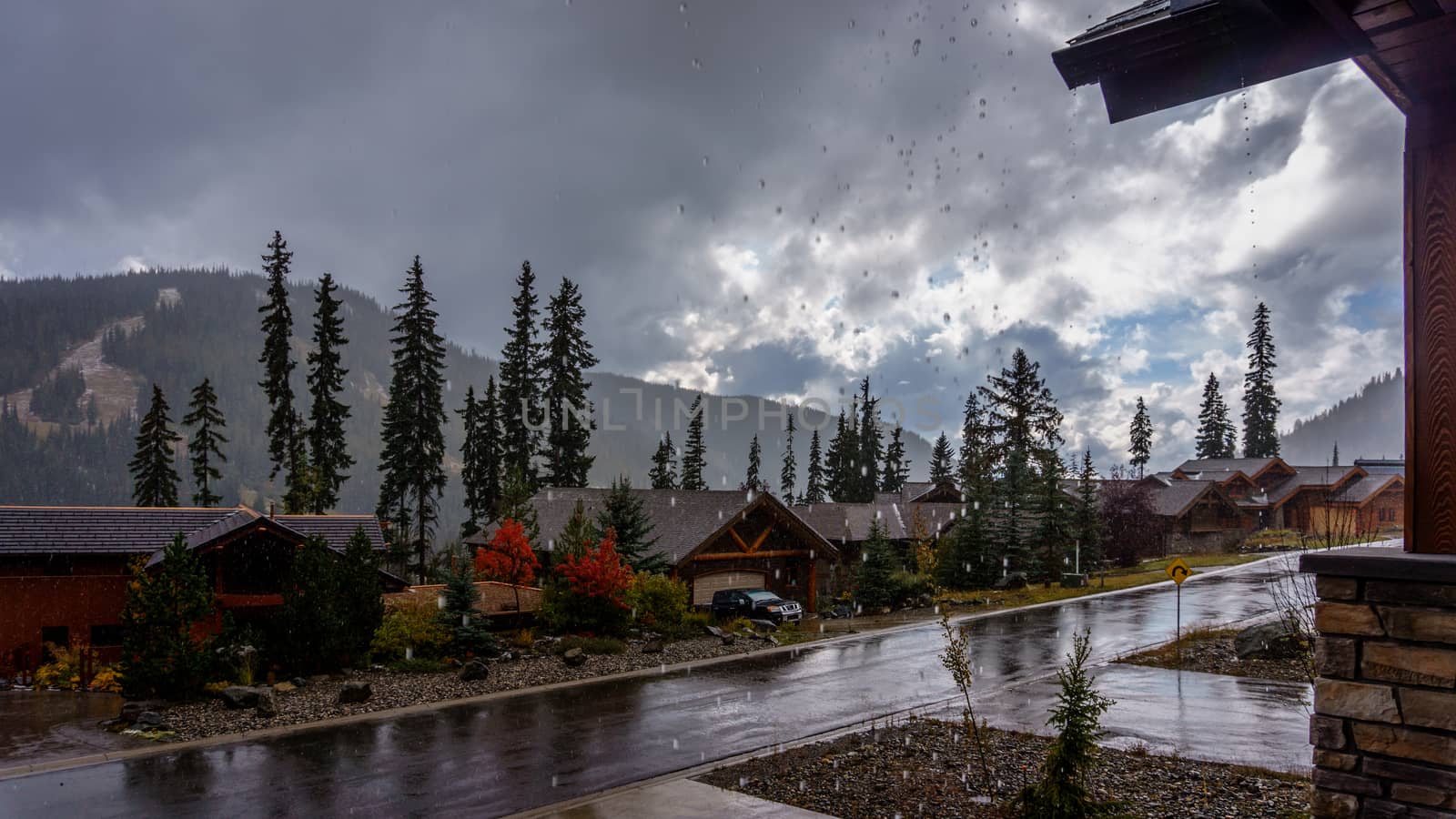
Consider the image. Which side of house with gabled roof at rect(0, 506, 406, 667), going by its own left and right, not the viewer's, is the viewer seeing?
front

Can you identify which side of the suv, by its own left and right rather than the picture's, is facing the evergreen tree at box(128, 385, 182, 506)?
back

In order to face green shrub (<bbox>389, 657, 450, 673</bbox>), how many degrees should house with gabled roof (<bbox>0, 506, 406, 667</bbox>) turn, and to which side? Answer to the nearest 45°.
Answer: approximately 45° to its left

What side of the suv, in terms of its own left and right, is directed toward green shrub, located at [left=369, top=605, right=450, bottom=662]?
right

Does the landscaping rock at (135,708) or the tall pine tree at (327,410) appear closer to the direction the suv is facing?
the landscaping rock

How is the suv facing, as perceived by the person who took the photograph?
facing the viewer and to the right of the viewer

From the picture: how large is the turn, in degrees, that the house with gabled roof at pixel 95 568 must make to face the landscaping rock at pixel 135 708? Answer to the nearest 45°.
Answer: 0° — it already faces it

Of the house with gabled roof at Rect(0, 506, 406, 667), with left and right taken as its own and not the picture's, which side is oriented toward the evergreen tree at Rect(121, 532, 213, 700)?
front

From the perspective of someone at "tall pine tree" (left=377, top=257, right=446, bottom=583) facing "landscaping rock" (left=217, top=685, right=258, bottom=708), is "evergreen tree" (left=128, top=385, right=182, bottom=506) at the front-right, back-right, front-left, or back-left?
back-right
